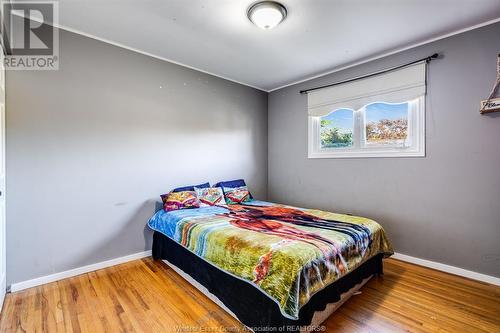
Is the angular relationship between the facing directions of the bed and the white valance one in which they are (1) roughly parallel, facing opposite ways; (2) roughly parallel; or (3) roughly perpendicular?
roughly perpendicular

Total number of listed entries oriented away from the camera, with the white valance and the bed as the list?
0

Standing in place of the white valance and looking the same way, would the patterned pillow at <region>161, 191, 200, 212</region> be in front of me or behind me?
in front

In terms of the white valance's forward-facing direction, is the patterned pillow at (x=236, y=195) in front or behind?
in front

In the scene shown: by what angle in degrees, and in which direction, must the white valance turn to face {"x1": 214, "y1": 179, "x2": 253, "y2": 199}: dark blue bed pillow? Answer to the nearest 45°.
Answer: approximately 45° to its right

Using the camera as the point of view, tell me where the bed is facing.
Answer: facing the viewer and to the right of the viewer

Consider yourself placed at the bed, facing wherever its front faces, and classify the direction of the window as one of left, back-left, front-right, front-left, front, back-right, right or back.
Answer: left

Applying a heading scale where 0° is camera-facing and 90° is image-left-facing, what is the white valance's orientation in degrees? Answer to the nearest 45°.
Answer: approximately 45°

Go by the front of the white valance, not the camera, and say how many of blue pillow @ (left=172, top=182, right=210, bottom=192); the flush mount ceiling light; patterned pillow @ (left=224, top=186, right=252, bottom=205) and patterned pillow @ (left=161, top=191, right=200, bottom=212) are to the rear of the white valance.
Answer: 0

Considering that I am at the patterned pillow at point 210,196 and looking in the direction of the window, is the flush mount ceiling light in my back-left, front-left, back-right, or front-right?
front-right
